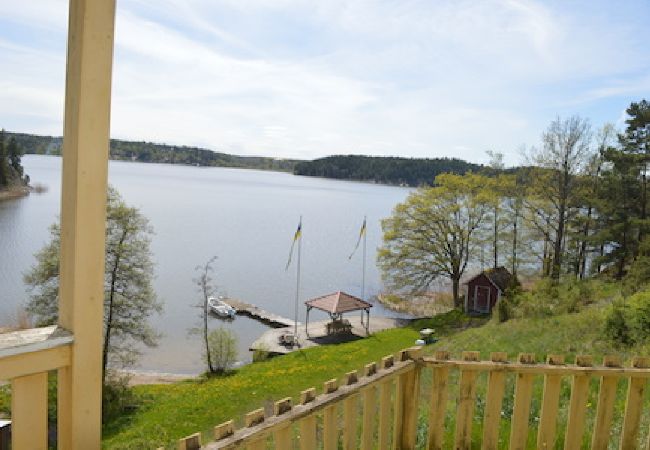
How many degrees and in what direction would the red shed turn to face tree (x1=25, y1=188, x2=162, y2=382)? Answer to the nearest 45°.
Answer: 0° — it already faces it

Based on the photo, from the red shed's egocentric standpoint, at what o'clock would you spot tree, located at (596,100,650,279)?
The tree is roughly at 8 o'clock from the red shed.

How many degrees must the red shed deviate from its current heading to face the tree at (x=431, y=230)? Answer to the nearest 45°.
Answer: approximately 45° to its right

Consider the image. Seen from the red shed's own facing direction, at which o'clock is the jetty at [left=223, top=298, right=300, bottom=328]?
The jetty is roughly at 1 o'clock from the red shed.

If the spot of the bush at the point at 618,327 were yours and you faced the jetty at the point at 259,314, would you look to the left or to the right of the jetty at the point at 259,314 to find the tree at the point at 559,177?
right

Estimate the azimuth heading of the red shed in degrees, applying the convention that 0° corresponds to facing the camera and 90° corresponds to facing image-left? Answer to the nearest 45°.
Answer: approximately 45°
